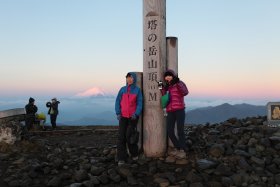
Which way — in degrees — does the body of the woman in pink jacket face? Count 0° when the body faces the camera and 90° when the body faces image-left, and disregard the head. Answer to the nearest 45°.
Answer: approximately 45°

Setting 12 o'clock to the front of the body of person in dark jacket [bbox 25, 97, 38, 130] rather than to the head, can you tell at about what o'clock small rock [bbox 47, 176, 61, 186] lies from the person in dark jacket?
The small rock is roughly at 6 o'clock from the person in dark jacket.

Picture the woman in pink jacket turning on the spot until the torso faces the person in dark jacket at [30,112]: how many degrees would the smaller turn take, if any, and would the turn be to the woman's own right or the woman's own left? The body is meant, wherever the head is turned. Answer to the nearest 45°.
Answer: approximately 90° to the woman's own right

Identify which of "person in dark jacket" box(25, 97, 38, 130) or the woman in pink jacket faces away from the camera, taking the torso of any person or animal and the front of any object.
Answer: the person in dark jacket

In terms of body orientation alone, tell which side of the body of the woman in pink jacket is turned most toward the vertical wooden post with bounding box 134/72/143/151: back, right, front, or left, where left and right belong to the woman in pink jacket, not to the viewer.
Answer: right
